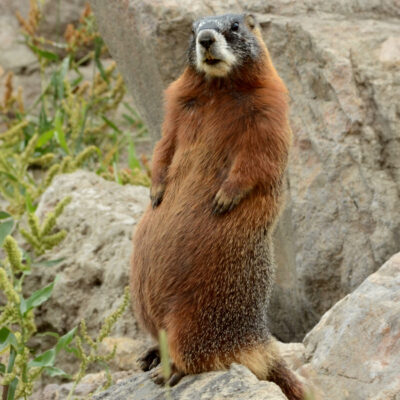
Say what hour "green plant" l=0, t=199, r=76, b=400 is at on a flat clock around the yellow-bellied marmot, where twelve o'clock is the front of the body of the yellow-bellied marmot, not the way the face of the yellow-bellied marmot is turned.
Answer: The green plant is roughly at 2 o'clock from the yellow-bellied marmot.

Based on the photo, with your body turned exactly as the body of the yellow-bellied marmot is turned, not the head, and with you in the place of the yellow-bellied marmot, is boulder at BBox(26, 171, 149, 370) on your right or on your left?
on your right

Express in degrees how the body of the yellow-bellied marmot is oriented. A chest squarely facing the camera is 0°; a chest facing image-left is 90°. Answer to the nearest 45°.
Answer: approximately 45°

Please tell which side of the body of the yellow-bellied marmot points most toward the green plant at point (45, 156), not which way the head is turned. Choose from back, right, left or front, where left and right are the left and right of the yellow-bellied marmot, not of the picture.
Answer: right

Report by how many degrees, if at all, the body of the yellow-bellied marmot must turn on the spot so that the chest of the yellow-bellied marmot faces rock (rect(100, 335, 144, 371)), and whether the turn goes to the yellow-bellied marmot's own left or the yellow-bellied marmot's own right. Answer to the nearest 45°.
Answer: approximately 90° to the yellow-bellied marmot's own right
